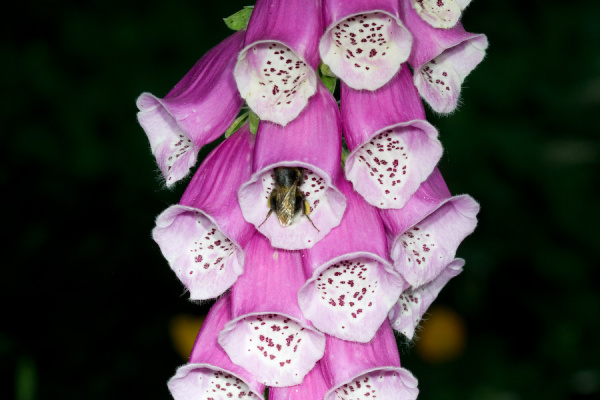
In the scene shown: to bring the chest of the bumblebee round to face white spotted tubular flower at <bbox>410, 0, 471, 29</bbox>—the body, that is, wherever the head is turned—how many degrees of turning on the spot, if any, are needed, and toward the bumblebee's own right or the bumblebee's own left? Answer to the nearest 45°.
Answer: approximately 90° to the bumblebee's own right

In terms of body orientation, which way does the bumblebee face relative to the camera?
away from the camera
